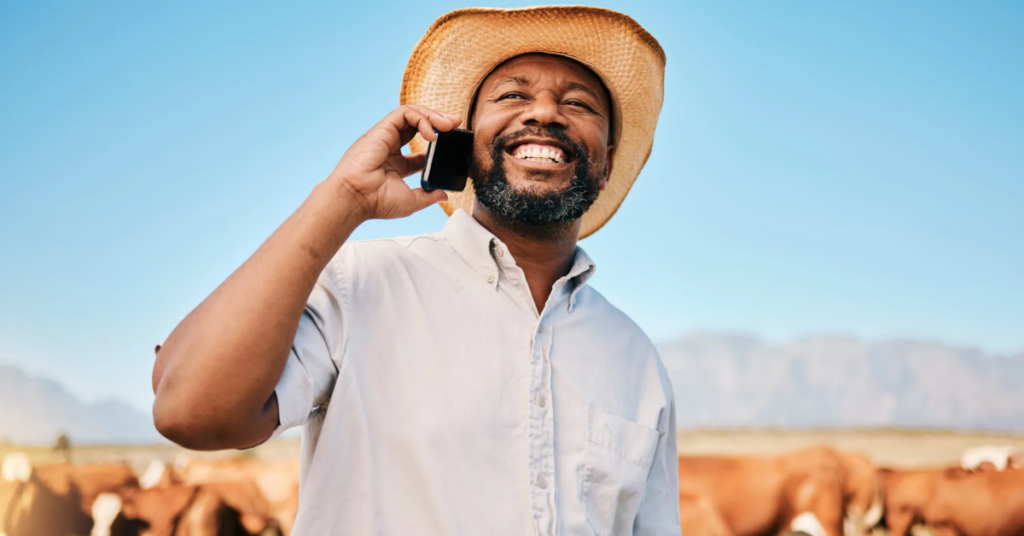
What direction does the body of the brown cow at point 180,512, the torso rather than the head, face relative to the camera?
to the viewer's left

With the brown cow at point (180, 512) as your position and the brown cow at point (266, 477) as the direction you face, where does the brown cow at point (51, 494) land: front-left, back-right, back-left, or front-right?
back-left

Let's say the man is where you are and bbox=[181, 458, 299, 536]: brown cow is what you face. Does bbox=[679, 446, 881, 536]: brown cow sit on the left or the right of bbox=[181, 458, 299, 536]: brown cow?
right

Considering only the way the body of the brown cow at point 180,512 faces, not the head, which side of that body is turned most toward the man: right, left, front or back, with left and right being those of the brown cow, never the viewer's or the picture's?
left

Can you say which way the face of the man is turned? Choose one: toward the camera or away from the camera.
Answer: toward the camera
